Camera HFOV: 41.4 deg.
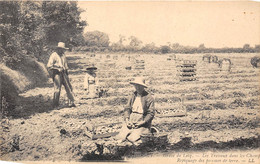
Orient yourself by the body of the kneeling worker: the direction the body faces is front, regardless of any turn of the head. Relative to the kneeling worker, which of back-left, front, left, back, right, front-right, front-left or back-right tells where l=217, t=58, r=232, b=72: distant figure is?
back

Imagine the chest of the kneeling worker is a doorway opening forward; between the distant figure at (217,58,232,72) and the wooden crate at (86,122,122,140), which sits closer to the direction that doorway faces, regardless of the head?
the wooden crate

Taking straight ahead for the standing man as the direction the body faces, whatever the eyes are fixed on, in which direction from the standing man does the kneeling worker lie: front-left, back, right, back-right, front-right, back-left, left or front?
front

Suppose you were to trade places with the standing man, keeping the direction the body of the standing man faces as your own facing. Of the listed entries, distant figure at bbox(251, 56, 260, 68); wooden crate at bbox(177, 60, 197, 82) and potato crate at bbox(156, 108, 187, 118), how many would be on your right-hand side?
0

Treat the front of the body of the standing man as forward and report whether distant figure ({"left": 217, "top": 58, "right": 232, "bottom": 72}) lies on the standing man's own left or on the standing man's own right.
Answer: on the standing man's own left

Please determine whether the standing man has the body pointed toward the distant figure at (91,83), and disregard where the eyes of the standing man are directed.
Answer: no

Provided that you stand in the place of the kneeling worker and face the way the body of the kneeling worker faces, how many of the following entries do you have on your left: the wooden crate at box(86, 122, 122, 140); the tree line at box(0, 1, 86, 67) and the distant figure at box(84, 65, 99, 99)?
0

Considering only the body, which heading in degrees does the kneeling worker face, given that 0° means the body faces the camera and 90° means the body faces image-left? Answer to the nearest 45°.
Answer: approximately 45°

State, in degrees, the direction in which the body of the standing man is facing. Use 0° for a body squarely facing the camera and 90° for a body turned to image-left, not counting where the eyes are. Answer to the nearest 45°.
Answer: approximately 315°

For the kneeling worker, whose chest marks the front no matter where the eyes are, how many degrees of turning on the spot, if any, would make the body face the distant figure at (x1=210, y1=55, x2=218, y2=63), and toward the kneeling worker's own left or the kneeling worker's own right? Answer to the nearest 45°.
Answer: approximately 180°

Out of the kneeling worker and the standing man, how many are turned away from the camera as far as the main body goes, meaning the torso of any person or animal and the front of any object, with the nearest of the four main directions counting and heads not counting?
0

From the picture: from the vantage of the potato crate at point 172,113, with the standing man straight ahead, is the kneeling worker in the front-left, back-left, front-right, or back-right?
front-left
